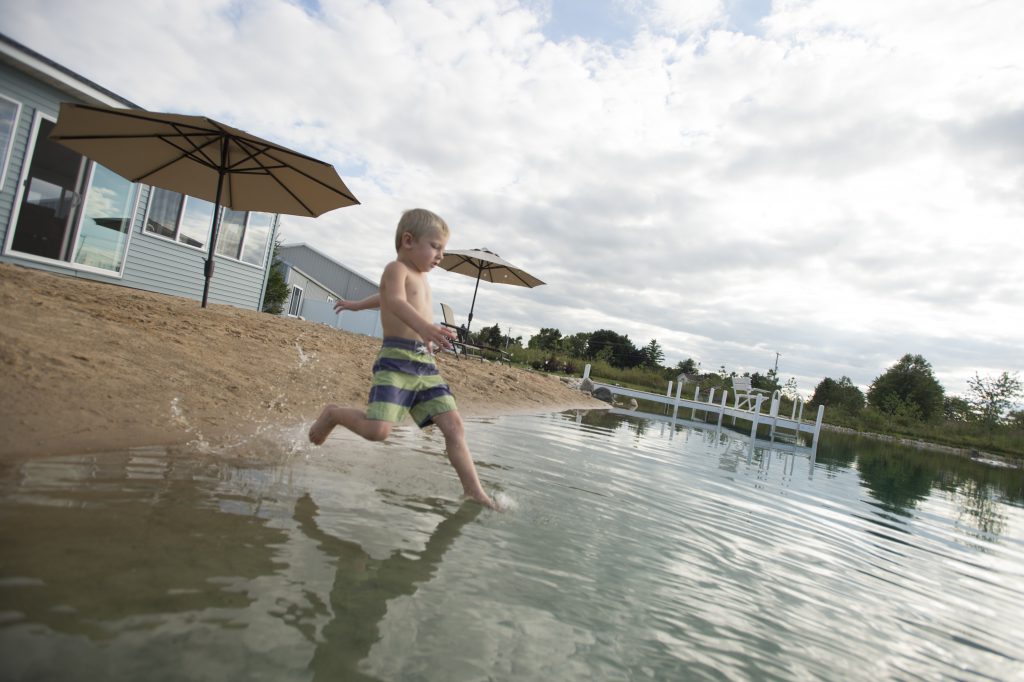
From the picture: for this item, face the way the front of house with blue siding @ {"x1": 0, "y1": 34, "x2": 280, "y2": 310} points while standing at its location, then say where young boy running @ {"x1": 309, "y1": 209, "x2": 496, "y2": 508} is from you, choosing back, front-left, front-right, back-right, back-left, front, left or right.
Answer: front-right

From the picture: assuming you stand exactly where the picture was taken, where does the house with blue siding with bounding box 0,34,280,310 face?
facing the viewer and to the right of the viewer

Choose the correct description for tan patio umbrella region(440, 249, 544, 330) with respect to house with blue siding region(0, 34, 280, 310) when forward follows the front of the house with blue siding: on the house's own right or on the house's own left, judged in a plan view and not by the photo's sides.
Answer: on the house's own left

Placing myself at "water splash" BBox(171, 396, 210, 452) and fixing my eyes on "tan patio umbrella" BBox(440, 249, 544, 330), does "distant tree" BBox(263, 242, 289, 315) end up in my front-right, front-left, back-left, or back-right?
front-left

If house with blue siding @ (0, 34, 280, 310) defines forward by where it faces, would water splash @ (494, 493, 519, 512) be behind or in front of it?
in front

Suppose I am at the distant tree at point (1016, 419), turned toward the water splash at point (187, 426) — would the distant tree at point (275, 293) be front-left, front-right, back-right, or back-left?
front-right

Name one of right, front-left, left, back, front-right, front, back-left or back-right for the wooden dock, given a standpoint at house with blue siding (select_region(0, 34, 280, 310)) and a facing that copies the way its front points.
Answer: front-left

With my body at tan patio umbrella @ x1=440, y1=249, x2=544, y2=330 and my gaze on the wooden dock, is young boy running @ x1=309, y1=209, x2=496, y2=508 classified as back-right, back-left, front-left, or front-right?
back-right

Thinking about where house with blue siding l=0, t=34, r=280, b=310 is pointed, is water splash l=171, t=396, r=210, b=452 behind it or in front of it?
in front

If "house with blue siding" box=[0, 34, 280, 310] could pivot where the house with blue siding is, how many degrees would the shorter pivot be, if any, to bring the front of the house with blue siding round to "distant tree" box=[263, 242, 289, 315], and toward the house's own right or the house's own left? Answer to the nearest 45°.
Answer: approximately 90° to the house's own left

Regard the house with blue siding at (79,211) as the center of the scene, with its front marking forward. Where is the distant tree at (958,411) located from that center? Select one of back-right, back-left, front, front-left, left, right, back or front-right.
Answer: front-left

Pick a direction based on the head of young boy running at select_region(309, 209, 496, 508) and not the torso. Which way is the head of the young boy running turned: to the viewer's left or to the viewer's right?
to the viewer's right
